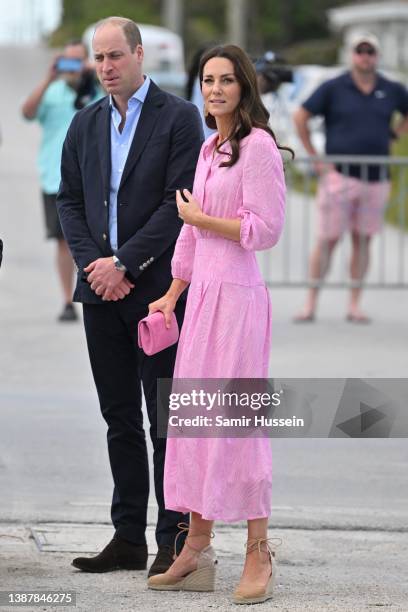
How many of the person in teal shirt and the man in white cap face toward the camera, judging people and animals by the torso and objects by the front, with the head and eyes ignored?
2

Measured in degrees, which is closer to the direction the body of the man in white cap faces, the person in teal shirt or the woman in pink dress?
the woman in pink dress

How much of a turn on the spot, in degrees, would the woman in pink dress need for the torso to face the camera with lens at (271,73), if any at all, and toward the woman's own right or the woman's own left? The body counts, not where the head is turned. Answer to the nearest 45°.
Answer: approximately 135° to the woman's own right
